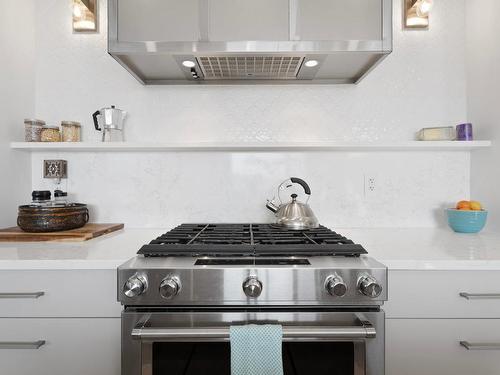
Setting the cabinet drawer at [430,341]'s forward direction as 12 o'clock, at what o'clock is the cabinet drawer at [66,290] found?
the cabinet drawer at [66,290] is roughly at 2 o'clock from the cabinet drawer at [430,341].

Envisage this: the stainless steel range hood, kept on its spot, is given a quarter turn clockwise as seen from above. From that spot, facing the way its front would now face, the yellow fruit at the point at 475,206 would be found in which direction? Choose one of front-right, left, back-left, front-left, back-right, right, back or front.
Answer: back

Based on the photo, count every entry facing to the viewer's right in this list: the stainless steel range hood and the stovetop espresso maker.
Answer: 1

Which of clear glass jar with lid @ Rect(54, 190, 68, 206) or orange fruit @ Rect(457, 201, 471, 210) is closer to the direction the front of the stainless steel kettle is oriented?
the clear glass jar with lid

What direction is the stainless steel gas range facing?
toward the camera

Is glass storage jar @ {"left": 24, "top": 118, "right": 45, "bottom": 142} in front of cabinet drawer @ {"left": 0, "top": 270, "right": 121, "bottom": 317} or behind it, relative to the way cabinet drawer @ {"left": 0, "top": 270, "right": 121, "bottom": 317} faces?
behind

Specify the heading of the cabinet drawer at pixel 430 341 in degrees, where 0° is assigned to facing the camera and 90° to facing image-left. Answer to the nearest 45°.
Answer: approximately 0°

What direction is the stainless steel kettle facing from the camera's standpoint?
to the viewer's left

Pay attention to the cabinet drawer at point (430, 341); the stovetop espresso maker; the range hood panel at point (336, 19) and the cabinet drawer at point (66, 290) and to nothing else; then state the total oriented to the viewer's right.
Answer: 1

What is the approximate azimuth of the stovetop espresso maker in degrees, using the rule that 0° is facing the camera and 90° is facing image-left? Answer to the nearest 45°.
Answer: approximately 270°

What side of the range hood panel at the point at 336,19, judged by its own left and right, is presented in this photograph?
front

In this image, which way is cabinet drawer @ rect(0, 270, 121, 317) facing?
toward the camera
